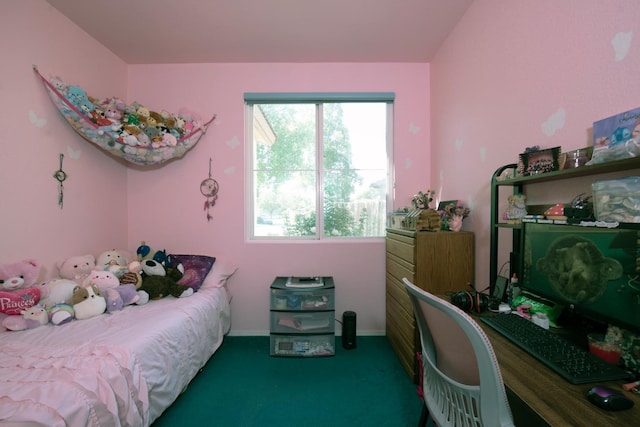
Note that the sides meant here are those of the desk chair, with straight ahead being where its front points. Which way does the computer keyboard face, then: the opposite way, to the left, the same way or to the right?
the opposite way

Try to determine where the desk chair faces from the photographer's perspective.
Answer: facing away from the viewer and to the right of the viewer

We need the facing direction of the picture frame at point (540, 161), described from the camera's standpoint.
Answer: facing the viewer and to the left of the viewer

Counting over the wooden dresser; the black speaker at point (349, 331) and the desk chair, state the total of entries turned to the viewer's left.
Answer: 1

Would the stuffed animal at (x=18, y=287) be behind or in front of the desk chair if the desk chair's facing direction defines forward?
behind

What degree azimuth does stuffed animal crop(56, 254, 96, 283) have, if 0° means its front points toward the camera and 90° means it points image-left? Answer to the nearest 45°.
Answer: approximately 315°

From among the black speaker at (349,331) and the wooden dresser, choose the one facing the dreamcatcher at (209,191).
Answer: the wooden dresser

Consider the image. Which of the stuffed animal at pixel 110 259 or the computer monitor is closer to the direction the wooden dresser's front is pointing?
the stuffed animal

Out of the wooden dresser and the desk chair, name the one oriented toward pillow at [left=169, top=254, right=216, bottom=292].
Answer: the wooden dresser

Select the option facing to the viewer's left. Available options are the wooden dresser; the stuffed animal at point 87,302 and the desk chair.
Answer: the wooden dresser

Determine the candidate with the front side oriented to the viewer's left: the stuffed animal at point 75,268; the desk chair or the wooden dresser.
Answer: the wooden dresser

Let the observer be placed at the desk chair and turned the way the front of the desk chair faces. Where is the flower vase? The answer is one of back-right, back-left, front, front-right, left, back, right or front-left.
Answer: front-left

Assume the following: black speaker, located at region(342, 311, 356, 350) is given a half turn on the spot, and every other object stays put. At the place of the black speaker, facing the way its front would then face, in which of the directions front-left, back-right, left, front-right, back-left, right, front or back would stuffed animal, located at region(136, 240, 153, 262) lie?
left

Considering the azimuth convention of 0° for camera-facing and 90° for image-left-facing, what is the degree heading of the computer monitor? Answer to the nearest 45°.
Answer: approximately 45°

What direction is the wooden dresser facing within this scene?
to the viewer's left

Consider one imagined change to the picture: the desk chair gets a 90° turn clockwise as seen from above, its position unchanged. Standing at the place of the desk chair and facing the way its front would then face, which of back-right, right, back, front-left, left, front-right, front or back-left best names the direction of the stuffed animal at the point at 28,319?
back-right
